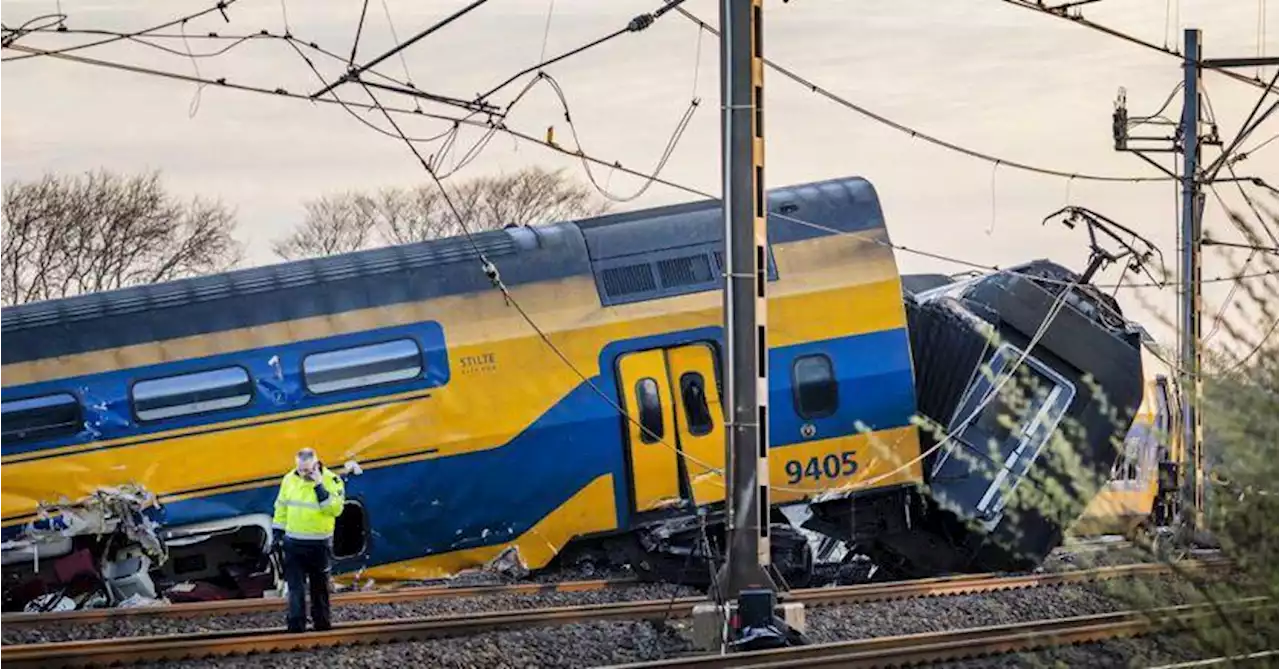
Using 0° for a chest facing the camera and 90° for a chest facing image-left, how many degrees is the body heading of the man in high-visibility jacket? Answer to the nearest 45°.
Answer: approximately 0°

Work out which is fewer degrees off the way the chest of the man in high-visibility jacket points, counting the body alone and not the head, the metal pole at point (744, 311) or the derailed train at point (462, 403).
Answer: the metal pole

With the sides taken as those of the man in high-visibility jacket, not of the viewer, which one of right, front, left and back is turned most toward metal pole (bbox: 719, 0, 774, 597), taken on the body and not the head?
left

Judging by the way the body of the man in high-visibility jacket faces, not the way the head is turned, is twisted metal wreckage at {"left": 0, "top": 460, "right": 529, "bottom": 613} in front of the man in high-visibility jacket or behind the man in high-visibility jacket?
behind

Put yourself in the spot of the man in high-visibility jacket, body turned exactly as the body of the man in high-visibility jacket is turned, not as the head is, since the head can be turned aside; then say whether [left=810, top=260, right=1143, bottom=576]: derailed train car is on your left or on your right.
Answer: on your left
